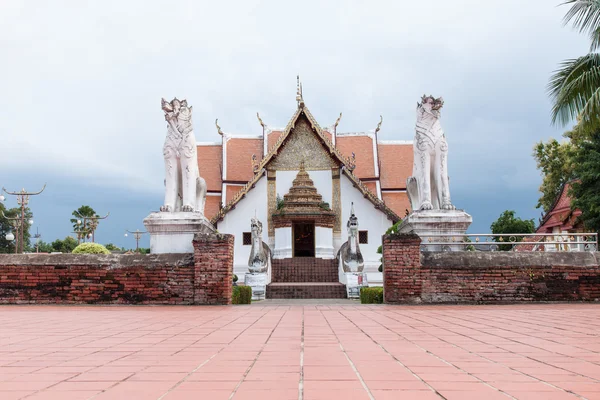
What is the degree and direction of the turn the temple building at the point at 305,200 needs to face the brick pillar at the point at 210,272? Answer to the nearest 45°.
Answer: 0° — it already faces it

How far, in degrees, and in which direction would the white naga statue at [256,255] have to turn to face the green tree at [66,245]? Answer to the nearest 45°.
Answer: approximately 135° to its right

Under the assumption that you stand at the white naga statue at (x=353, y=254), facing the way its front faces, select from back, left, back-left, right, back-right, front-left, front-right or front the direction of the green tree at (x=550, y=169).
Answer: back-left

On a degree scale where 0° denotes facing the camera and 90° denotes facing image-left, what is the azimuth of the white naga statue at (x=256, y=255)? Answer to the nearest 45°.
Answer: approximately 0°

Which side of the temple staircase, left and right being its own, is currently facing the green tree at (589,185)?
left

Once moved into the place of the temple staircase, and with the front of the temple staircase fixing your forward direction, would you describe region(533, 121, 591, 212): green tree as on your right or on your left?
on your left

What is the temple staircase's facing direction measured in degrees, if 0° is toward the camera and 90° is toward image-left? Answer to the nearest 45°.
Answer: approximately 0°

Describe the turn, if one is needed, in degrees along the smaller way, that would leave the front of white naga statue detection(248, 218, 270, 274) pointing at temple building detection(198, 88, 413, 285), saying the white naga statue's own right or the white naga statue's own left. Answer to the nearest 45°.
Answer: approximately 180°
